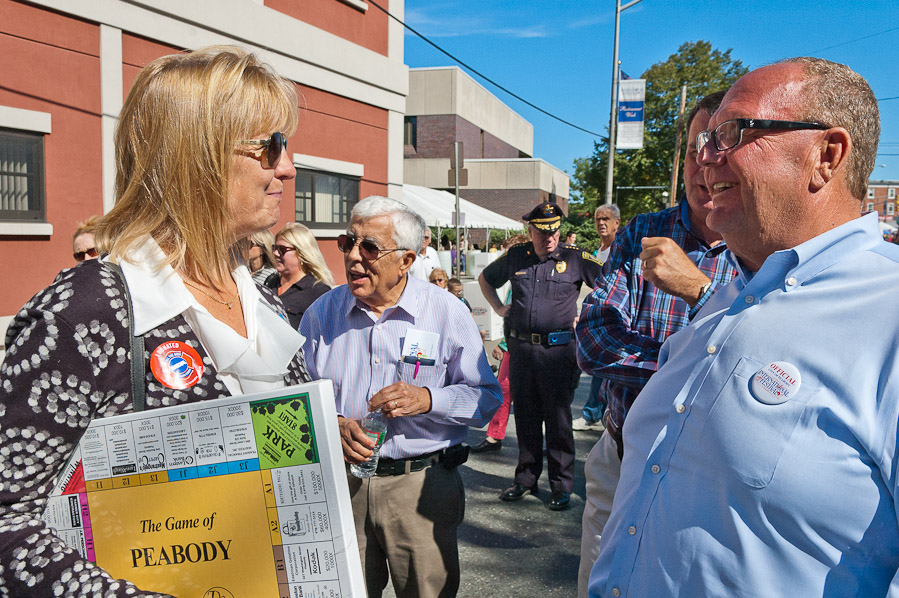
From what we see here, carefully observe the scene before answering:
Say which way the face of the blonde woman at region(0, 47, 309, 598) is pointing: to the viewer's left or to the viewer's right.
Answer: to the viewer's right

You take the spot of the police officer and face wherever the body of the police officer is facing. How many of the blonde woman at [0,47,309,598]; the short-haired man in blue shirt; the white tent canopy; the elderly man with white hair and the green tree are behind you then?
2

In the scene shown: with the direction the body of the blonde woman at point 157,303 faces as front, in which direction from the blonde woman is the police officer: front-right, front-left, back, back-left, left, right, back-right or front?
left

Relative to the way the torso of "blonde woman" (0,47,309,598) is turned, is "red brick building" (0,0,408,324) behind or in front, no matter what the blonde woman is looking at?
behind

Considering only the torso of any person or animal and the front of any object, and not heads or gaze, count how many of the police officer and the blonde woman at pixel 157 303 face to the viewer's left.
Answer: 0

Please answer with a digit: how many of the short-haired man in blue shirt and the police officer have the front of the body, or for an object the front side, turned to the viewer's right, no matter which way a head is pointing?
0

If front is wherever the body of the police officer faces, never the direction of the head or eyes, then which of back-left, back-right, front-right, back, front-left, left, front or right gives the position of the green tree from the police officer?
back

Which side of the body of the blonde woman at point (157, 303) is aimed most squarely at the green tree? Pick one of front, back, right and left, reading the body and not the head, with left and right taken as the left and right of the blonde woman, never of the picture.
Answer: left

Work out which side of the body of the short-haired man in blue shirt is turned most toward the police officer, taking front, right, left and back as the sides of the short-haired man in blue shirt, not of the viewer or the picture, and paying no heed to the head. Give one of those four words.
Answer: right

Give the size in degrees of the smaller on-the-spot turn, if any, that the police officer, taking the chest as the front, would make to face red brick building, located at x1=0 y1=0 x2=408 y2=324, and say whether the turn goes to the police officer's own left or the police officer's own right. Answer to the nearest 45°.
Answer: approximately 90° to the police officer's own right
